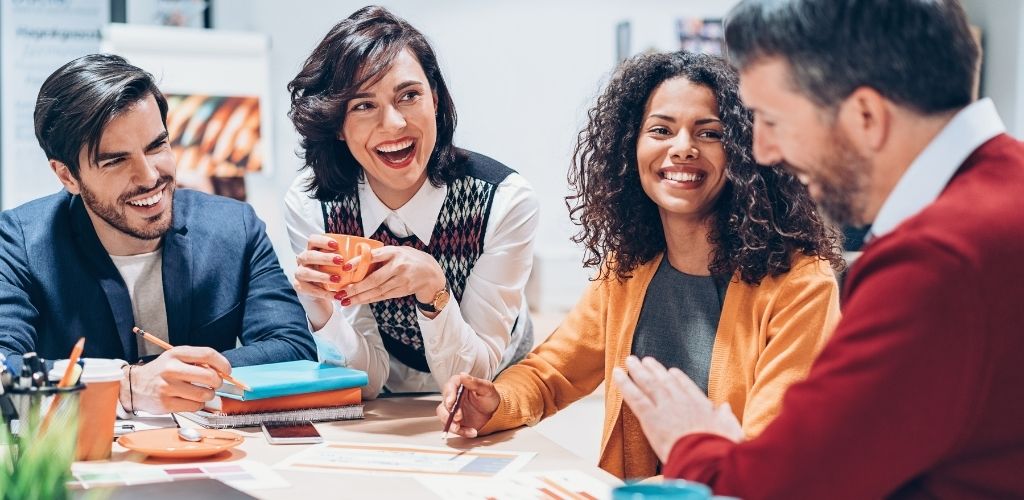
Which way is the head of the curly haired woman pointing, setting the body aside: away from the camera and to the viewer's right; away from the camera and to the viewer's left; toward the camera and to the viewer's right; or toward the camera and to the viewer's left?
toward the camera and to the viewer's right

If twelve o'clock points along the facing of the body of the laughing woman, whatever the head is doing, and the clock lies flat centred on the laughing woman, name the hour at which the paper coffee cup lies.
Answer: The paper coffee cup is roughly at 1 o'clock from the laughing woman.

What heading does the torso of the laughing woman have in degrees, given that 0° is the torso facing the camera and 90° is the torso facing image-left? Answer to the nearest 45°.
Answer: approximately 0°

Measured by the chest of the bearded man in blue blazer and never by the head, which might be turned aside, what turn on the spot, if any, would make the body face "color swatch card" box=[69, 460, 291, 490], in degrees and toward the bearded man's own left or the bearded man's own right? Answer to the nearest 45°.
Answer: approximately 45° to the bearded man's own right

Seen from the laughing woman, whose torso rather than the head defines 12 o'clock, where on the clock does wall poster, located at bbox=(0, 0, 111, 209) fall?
The wall poster is roughly at 5 o'clock from the laughing woman.

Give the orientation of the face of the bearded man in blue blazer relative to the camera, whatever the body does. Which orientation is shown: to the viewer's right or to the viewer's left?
to the viewer's right

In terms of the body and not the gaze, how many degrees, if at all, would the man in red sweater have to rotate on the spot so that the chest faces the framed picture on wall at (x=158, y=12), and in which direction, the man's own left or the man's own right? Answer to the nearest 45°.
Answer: approximately 45° to the man's own right

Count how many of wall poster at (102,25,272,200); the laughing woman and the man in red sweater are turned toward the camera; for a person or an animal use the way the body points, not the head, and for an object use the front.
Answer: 2

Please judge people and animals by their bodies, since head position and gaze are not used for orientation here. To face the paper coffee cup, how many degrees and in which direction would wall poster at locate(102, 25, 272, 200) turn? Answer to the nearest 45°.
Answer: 0° — it already faces it

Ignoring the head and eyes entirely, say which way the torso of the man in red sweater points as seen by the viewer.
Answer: to the viewer's left

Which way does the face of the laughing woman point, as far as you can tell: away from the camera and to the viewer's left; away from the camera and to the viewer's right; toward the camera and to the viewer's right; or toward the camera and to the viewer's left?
toward the camera and to the viewer's right
